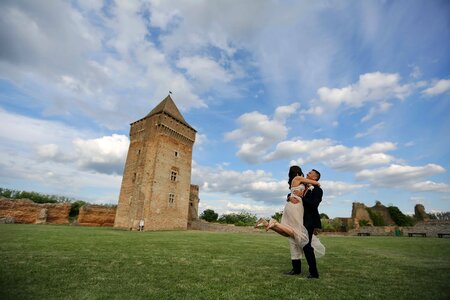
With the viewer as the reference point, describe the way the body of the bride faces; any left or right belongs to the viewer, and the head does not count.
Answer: facing to the right of the viewer

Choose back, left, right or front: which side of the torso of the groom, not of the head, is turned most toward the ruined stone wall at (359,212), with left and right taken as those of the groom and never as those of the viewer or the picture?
right

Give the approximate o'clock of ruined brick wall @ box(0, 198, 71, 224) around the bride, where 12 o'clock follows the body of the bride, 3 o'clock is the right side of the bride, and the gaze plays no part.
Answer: The ruined brick wall is roughly at 7 o'clock from the bride.

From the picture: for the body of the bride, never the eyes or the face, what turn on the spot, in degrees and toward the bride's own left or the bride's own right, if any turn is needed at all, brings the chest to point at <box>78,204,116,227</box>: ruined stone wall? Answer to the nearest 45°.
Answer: approximately 135° to the bride's own left

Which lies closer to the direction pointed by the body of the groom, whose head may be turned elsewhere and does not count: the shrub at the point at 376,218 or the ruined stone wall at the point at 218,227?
the ruined stone wall

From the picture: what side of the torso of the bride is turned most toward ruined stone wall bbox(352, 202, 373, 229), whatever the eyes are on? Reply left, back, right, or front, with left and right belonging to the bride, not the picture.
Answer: left

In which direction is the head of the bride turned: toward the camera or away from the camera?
away from the camera

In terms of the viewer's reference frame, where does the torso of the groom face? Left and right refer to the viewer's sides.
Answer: facing to the left of the viewer

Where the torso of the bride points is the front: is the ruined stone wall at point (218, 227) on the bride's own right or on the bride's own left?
on the bride's own left

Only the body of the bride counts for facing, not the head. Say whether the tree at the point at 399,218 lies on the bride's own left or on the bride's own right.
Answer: on the bride's own left
